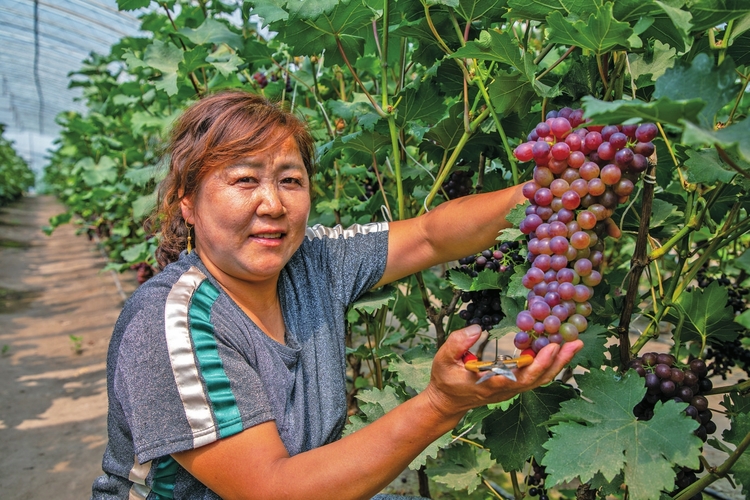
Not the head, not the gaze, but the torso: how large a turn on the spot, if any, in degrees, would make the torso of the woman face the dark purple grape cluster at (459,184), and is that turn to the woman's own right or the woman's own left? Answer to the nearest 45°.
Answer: approximately 90° to the woman's own left

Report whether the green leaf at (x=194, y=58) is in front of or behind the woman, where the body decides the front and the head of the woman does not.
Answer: behind

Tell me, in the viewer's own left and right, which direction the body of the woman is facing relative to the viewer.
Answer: facing the viewer and to the right of the viewer

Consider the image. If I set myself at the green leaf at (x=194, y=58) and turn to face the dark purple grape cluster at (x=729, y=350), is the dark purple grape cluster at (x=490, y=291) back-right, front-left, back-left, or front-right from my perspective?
front-right

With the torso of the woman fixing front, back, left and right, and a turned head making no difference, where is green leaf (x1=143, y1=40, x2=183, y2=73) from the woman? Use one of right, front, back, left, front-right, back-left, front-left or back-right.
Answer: back-left

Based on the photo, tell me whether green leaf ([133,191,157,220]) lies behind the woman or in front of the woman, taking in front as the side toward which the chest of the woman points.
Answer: behind

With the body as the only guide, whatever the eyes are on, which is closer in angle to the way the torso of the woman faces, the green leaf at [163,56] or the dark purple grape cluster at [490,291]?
the dark purple grape cluster

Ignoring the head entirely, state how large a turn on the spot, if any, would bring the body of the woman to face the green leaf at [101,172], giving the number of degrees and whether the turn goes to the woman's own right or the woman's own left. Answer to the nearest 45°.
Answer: approximately 135° to the woman's own left

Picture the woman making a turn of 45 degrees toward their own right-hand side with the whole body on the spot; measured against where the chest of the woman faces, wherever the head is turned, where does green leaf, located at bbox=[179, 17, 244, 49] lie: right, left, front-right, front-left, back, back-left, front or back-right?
back
